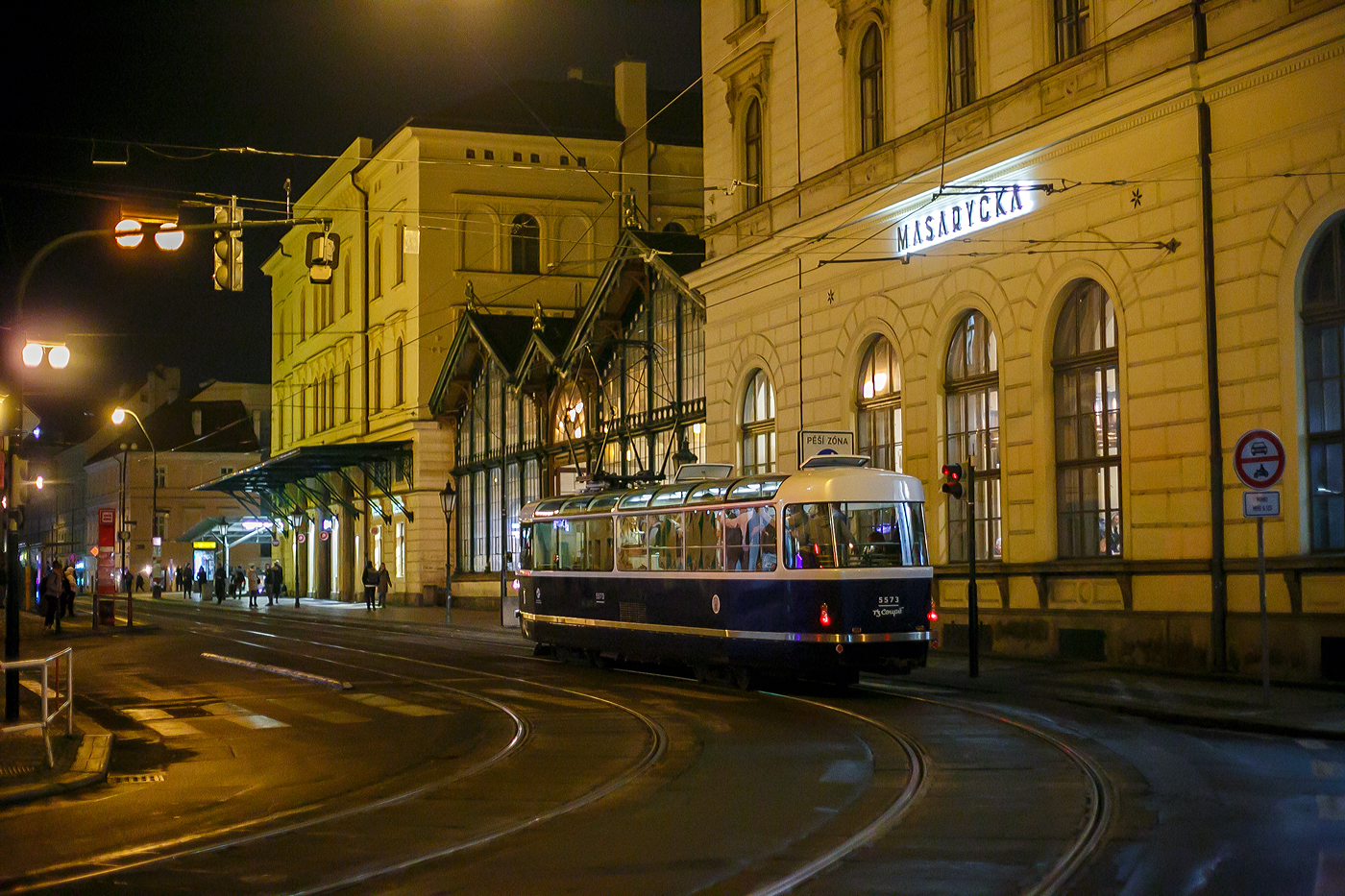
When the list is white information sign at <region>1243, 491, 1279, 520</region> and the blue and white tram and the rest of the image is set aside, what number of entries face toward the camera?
1

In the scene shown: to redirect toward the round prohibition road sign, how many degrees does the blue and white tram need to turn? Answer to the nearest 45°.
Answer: approximately 180°

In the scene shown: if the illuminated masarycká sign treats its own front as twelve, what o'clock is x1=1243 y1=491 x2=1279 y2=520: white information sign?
The white information sign is roughly at 10 o'clock from the illuminated masarycká sign.

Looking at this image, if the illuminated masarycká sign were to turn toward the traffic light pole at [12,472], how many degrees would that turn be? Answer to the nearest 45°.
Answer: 0° — it already faces it

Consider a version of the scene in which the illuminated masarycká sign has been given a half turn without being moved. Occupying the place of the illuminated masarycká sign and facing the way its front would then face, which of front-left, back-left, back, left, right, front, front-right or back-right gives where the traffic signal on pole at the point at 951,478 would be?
back-right

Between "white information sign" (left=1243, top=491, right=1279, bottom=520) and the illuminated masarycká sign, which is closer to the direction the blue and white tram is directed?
the illuminated masarycká sign

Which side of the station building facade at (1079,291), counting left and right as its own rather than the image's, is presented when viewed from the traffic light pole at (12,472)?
front

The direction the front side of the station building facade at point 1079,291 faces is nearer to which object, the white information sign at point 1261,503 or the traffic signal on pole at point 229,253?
the traffic signal on pole

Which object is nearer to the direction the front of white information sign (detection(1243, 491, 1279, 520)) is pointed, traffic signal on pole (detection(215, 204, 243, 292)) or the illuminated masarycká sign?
the traffic signal on pole

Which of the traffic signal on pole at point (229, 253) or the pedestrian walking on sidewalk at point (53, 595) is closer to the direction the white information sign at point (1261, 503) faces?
the traffic signal on pole

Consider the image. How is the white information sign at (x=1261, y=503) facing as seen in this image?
toward the camera

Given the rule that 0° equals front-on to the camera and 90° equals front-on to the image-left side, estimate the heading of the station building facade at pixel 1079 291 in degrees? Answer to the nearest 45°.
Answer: approximately 45°

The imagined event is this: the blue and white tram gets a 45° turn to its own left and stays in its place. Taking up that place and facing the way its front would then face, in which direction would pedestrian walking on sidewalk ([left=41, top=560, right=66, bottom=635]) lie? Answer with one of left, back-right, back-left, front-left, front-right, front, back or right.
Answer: front-right

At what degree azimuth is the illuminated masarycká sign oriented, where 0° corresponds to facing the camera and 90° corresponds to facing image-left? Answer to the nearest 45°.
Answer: approximately 45°

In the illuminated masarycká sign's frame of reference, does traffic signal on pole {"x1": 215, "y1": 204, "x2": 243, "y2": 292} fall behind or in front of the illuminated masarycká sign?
in front
